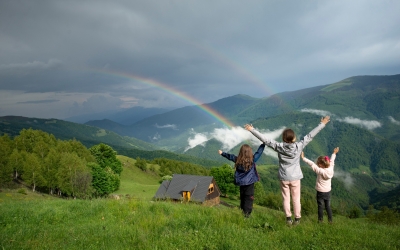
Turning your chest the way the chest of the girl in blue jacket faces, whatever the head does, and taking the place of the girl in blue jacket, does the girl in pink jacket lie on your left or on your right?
on your right

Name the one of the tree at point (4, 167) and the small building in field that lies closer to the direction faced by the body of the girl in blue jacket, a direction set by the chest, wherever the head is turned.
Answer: the small building in field

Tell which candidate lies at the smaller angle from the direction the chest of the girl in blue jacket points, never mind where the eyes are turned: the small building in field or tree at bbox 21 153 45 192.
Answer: the small building in field

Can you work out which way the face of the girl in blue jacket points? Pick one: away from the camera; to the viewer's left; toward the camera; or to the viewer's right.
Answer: away from the camera

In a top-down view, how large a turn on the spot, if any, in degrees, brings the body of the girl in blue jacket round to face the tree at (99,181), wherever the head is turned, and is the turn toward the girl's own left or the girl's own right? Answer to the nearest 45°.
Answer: approximately 45° to the girl's own left

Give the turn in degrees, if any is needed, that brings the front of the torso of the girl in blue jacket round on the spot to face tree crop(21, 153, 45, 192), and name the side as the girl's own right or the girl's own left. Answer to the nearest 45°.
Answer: approximately 45° to the girl's own left

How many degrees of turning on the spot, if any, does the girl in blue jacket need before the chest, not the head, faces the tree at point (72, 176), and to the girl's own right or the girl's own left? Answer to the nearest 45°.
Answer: approximately 45° to the girl's own left

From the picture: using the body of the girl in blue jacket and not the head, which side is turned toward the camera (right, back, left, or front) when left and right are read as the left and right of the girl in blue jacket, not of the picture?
back
